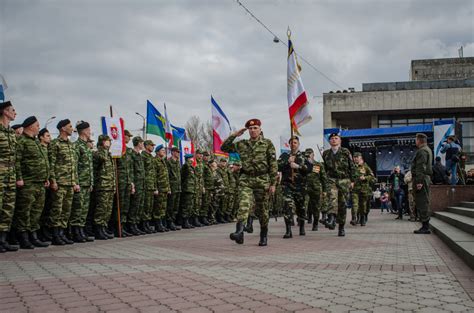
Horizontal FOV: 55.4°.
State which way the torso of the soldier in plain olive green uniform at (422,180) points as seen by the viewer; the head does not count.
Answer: to the viewer's left

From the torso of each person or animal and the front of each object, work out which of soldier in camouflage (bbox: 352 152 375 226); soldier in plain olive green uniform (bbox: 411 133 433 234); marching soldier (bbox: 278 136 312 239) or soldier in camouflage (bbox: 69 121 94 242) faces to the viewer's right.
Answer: soldier in camouflage (bbox: 69 121 94 242)

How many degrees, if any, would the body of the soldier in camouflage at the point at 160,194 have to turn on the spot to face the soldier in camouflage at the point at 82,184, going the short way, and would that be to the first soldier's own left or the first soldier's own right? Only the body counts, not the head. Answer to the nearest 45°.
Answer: approximately 135° to the first soldier's own right

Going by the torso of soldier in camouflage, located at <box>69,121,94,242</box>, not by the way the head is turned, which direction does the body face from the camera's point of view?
to the viewer's right

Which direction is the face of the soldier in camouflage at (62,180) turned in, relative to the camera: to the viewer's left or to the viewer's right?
to the viewer's right

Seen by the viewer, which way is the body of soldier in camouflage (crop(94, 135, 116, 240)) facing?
to the viewer's right

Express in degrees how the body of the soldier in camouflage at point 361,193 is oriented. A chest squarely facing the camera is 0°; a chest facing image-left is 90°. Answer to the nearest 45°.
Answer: approximately 45°

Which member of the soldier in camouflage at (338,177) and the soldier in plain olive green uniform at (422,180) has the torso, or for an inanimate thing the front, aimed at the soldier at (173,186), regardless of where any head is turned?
the soldier in plain olive green uniform at (422,180)

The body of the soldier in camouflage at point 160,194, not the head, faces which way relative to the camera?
to the viewer's right

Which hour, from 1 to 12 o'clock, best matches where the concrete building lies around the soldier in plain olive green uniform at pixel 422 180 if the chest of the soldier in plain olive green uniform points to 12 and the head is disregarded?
The concrete building is roughly at 3 o'clock from the soldier in plain olive green uniform.

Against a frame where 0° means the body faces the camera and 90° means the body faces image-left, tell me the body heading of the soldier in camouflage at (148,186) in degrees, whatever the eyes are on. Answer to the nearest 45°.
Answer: approximately 270°

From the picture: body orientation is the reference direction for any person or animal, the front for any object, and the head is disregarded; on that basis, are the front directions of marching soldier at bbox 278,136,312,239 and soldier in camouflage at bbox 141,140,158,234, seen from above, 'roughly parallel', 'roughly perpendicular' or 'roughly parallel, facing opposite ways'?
roughly perpendicular

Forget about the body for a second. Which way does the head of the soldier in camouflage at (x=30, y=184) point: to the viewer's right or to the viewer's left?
to the viewer's right
